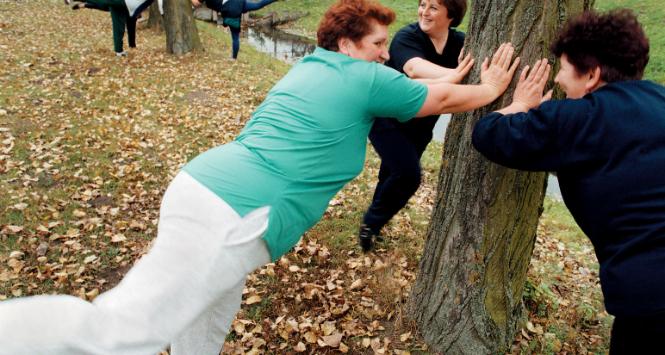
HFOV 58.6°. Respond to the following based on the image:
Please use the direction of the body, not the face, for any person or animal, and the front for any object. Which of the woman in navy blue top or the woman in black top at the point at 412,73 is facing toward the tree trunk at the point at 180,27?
the woman in navy blue top

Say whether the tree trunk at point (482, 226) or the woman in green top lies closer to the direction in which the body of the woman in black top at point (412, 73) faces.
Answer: the tree trunk

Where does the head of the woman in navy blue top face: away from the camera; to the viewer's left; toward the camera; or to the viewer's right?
to the viewer's left

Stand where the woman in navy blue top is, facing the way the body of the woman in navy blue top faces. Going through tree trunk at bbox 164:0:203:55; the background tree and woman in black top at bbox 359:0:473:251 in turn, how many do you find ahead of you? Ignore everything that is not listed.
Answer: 3

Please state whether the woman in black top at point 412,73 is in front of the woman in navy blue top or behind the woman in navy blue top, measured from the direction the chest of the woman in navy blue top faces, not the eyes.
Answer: in front

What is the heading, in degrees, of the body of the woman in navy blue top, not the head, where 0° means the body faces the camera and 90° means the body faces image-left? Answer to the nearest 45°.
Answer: approximately 135°

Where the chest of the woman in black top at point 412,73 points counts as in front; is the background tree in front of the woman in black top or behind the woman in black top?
behind

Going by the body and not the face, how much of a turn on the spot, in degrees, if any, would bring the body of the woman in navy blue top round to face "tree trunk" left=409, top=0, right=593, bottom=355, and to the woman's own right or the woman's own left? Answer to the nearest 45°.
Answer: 0° — they already face it

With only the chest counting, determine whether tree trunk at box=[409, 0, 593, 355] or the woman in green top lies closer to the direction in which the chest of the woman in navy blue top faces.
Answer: the tree trunk

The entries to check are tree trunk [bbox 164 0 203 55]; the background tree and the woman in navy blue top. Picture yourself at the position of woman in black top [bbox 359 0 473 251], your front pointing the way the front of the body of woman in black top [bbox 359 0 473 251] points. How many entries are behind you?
2

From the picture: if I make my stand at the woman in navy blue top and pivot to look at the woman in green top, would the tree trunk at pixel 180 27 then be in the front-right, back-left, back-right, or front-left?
front-right

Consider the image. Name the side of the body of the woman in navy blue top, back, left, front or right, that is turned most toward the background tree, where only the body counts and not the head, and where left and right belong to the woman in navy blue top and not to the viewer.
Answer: front

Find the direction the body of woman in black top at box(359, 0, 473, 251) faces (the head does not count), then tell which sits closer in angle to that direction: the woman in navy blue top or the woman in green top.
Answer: the woman in navy blue top
